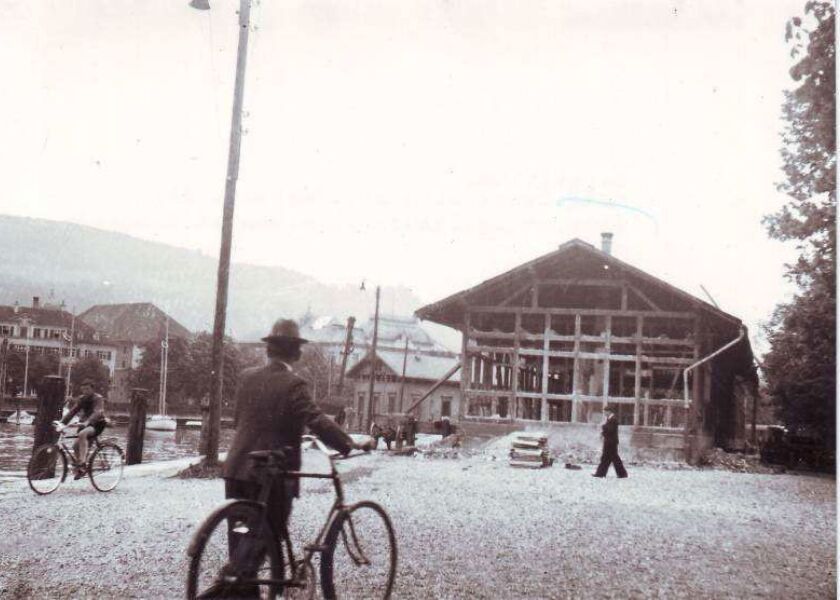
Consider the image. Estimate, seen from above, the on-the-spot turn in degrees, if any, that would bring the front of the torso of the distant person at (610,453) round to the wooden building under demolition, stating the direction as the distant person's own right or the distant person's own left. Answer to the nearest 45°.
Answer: approximately 90° to the distant person's own right

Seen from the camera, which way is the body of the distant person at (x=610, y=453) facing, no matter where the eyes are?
to the viewer's left

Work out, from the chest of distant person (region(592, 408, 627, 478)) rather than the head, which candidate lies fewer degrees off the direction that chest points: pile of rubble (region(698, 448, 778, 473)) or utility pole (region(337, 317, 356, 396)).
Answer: the utility pole
